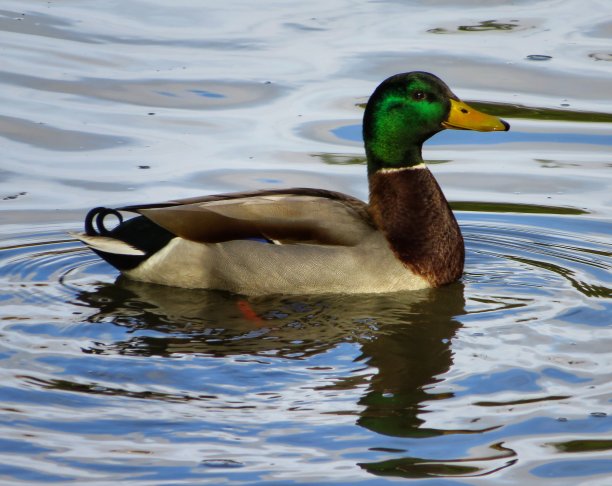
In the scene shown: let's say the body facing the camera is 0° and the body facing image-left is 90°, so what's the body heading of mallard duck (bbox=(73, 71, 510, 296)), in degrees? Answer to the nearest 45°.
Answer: approximately 270°
